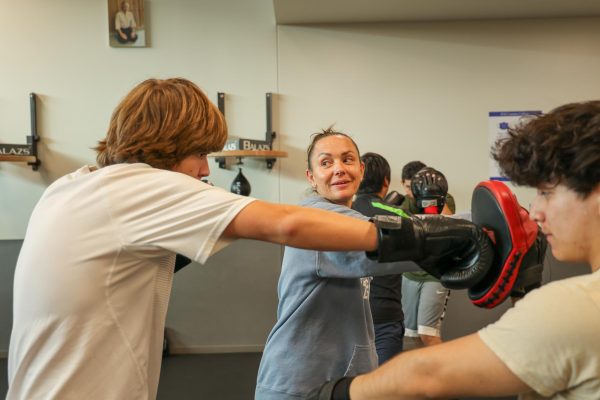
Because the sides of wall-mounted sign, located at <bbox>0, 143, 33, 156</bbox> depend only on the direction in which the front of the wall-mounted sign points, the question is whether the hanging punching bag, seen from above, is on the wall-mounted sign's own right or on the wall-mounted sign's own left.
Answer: on the wall-mounted sign's own left

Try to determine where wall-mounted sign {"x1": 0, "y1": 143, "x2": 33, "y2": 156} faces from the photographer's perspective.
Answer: facing the viewer

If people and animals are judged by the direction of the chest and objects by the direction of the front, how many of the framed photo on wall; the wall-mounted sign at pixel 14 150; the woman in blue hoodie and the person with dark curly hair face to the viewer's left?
1

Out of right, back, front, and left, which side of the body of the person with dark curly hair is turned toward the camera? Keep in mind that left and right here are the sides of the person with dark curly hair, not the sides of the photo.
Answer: left

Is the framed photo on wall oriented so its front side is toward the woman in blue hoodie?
yes

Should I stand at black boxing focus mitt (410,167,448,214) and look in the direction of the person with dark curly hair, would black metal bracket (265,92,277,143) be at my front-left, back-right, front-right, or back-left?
back-right

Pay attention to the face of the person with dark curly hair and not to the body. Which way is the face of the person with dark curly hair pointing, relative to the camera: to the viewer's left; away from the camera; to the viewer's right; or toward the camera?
to the viewer's left

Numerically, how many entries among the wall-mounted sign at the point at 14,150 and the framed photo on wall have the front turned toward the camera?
2

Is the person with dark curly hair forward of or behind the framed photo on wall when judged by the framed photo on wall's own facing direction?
forward

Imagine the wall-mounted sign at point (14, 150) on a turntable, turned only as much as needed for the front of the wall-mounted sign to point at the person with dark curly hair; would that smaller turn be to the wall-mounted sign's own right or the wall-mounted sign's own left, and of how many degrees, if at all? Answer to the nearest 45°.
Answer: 0° — it already faces them

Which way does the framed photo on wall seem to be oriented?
toward the camera
